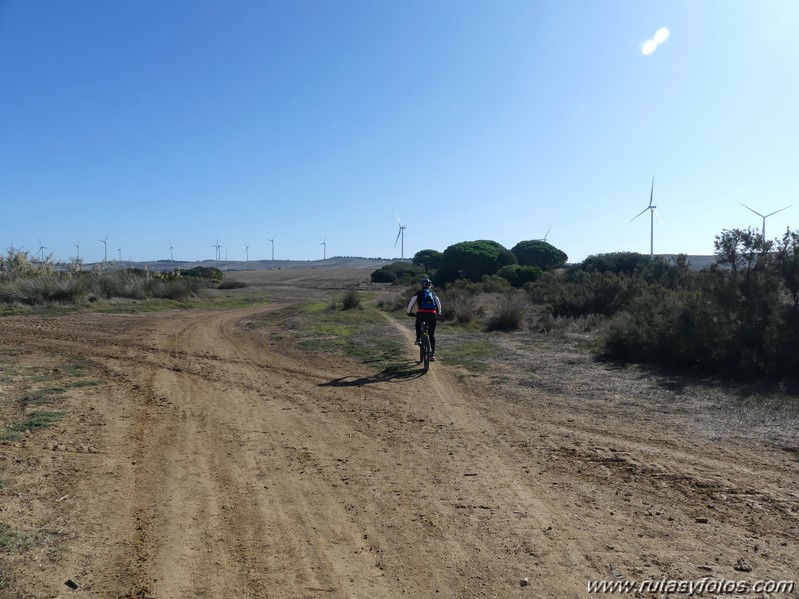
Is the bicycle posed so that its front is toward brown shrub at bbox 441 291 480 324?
yes

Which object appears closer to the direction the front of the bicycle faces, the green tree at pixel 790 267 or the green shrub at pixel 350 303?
the green shrub

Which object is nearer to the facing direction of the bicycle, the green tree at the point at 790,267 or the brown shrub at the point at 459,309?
the brown shrub

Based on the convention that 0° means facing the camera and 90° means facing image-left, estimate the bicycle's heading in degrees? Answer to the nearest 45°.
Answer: approximately 180°

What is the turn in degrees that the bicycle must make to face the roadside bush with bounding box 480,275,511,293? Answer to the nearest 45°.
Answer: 0° — it already faces it

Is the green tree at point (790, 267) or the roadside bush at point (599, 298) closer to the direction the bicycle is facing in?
the roadside bush

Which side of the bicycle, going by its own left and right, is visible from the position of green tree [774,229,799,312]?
right
